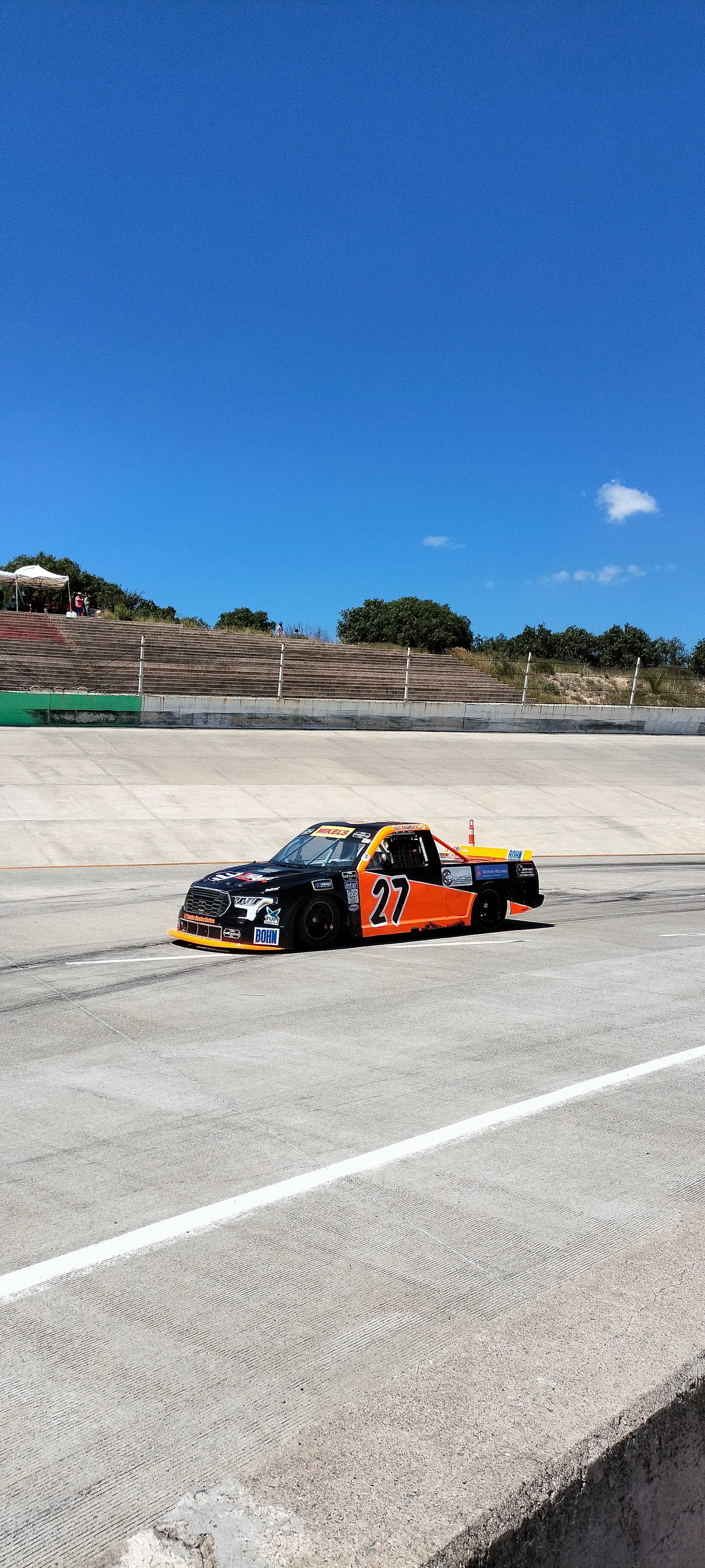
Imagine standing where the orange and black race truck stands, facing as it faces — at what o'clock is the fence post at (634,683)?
The fence post is roughly at 5 o'clock from the orange and black race truck.

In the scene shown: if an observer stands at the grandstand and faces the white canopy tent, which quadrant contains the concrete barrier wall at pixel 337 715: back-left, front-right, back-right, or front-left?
back-left

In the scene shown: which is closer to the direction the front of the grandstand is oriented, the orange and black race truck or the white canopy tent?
the orange and black race truck

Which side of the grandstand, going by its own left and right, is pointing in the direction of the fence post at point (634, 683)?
left

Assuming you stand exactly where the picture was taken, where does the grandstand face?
facing the viewer

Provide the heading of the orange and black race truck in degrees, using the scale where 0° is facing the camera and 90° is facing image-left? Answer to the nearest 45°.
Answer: approximately 45°

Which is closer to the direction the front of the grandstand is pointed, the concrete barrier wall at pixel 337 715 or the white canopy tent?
the concrete barrier wall

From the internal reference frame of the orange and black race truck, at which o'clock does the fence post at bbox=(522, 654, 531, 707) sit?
The fence post is roughly at 5 o'clock from the orange and black race truck.

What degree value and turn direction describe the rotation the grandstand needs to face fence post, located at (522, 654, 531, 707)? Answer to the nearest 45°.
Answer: approximately 90° to its left

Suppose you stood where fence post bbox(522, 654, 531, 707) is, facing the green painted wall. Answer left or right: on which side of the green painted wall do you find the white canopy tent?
right

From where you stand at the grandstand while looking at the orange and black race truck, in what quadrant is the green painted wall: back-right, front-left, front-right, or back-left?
front-right

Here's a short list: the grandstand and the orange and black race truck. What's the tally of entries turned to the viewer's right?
0

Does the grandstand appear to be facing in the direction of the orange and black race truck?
yes

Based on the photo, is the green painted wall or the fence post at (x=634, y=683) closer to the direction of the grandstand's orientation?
the green painted wall

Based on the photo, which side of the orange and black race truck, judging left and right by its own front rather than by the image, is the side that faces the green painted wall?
right
